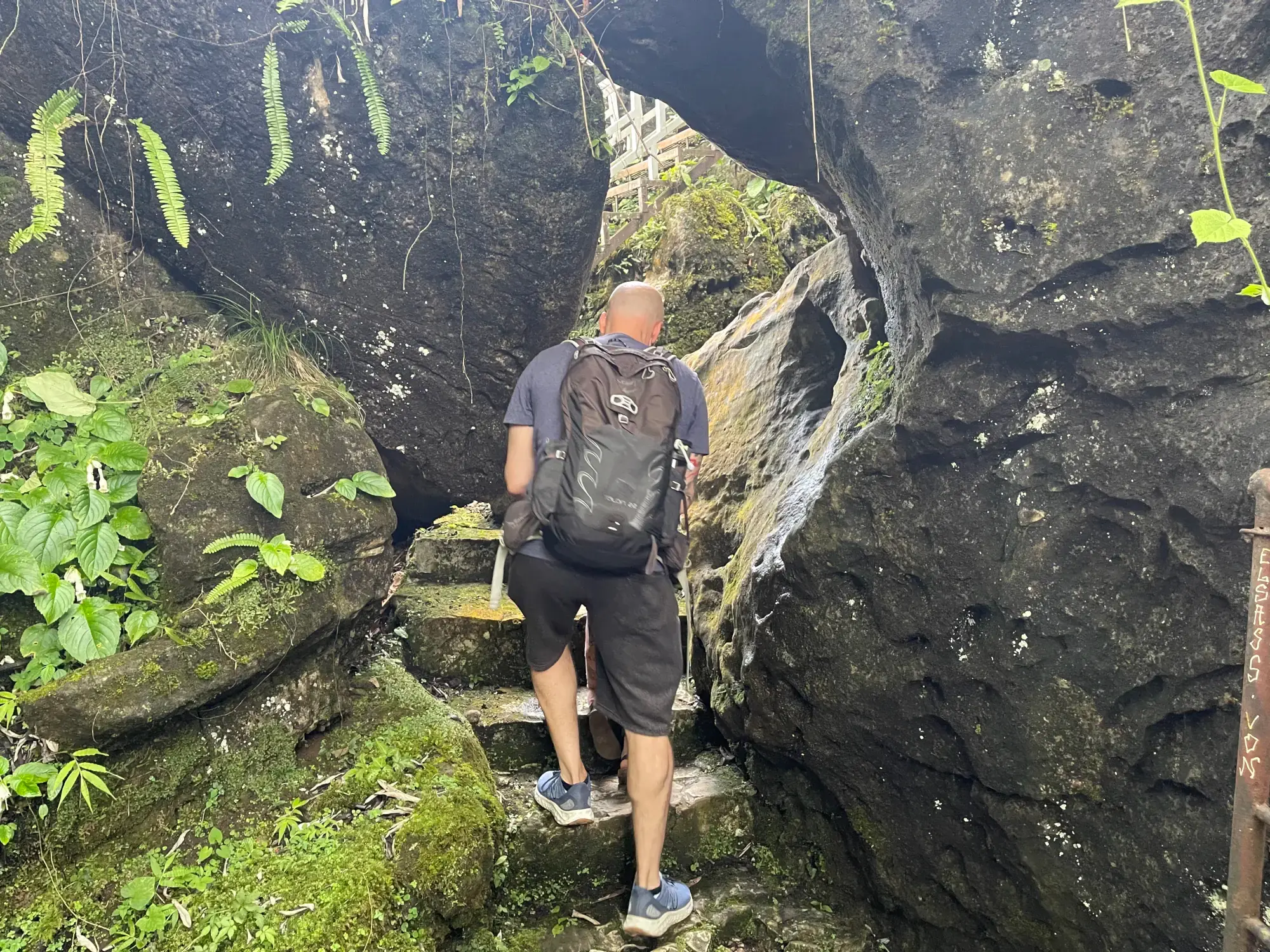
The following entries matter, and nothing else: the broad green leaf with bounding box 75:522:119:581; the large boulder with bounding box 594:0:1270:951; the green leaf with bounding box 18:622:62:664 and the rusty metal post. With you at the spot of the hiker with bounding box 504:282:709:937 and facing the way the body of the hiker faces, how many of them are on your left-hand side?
2

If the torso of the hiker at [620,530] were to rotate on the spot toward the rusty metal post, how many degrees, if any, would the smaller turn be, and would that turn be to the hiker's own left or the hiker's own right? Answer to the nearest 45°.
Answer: approximately 135° to the hiker's own right

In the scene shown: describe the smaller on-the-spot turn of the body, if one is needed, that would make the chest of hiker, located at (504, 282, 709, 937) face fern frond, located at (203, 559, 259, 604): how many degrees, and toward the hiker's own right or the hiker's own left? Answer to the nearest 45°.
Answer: approximately 90° to the hiker's own left

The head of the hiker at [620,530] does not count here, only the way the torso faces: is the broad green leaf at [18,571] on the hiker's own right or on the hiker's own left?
on the hiker's own left

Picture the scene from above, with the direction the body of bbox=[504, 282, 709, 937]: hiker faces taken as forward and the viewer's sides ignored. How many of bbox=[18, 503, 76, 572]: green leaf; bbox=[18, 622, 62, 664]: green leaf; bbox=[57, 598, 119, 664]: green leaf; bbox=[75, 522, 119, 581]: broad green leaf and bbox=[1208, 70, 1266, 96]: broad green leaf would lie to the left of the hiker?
4

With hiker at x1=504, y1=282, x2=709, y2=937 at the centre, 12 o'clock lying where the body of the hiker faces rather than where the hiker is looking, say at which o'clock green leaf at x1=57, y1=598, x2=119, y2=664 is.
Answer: The green leaf is roughly at 9 o'clock from the hiker.

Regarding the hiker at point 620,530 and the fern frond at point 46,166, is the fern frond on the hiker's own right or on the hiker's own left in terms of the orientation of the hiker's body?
on the hiker's own left

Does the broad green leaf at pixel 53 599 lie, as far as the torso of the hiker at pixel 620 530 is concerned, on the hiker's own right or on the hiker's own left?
on the hiker's own left

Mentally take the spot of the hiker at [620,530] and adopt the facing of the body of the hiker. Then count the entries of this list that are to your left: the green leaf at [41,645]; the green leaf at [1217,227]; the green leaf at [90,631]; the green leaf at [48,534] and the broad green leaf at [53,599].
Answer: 4

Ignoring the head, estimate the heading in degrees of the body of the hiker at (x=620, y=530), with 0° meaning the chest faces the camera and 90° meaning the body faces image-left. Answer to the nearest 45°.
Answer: approximately 180°

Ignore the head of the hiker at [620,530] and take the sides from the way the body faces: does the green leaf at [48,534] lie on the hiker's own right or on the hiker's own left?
on the hiker's own left
